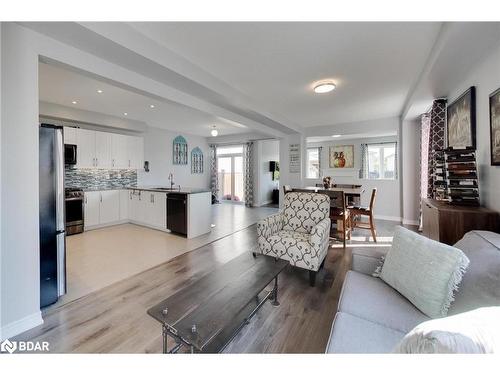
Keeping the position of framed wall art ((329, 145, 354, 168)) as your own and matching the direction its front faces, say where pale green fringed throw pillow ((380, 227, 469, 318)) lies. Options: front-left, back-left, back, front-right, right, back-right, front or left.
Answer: front

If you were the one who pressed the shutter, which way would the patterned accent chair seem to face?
facing the viewer and to the left of the viewer

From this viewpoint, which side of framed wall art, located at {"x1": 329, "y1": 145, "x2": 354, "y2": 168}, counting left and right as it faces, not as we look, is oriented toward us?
front

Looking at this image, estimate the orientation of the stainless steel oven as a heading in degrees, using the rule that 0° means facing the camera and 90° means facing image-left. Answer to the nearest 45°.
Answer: approximately 315°

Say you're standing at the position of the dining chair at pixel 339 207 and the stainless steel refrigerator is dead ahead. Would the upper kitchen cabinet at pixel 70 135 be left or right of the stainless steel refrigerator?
right

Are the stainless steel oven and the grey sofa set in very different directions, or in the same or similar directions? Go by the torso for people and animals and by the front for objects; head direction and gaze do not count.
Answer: very different directions

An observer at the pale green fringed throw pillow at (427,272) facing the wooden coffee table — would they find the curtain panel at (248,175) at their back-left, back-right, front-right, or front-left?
front-right

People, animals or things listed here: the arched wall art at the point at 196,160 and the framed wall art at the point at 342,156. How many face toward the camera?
2

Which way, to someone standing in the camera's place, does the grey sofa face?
facing to the left of the viewer

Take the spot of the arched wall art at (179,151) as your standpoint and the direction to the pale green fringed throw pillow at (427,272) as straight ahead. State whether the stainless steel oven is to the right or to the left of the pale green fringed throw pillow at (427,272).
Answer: right

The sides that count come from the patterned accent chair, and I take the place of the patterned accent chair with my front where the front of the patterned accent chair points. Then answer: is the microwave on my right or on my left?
on my right

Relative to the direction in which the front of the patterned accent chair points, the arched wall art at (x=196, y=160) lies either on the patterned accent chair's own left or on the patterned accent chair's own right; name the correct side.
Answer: on the patterned accent chair's own right

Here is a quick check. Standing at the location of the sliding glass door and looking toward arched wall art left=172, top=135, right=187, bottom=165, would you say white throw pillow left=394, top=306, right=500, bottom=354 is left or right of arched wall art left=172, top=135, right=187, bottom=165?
left

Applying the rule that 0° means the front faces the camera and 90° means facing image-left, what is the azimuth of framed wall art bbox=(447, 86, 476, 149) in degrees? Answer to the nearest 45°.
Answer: approximately 45°
